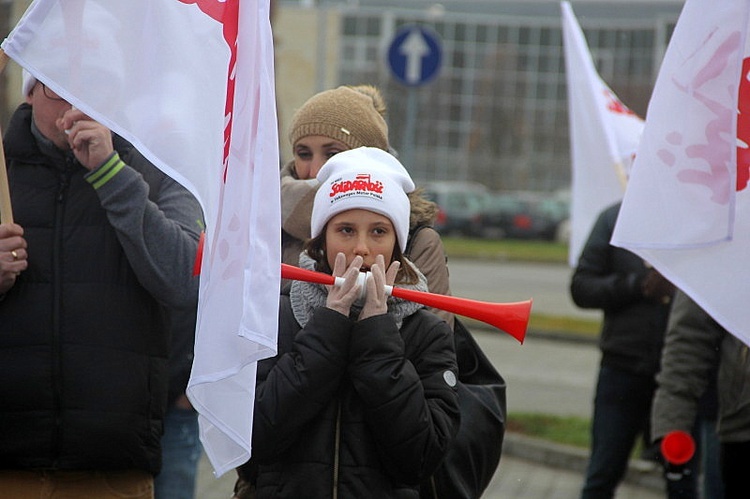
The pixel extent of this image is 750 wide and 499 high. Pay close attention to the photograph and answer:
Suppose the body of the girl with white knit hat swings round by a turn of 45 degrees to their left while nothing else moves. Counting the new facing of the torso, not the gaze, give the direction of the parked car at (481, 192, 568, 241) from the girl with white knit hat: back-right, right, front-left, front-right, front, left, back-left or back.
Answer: back-left

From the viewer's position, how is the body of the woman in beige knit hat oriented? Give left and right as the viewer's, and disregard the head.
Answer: facing the viewer and to the left of the viewer

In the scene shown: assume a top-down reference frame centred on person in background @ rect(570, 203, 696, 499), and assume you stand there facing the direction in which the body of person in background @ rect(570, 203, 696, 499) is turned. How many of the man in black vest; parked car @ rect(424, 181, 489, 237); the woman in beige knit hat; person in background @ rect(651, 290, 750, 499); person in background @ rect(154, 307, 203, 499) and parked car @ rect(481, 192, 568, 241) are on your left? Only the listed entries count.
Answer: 2

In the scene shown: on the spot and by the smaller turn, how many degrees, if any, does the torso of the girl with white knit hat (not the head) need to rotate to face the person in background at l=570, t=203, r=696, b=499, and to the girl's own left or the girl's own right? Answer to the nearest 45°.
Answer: approximately 135° to the girl's own left

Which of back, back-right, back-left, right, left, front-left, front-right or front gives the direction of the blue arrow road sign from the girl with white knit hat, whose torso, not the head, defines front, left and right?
back

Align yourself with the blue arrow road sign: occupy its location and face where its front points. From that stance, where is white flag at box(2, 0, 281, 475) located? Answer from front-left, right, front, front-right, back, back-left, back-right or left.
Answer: front

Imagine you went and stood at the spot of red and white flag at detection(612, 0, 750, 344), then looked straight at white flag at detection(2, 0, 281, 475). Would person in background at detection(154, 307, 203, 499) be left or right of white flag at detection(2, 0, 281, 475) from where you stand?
right

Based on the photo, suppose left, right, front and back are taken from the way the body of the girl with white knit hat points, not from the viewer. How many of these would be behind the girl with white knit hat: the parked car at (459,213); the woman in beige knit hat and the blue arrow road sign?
3

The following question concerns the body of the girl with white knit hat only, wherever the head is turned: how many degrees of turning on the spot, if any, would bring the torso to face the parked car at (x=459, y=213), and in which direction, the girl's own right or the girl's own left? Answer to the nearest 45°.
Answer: approximately 180°

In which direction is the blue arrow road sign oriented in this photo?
toward the camera
